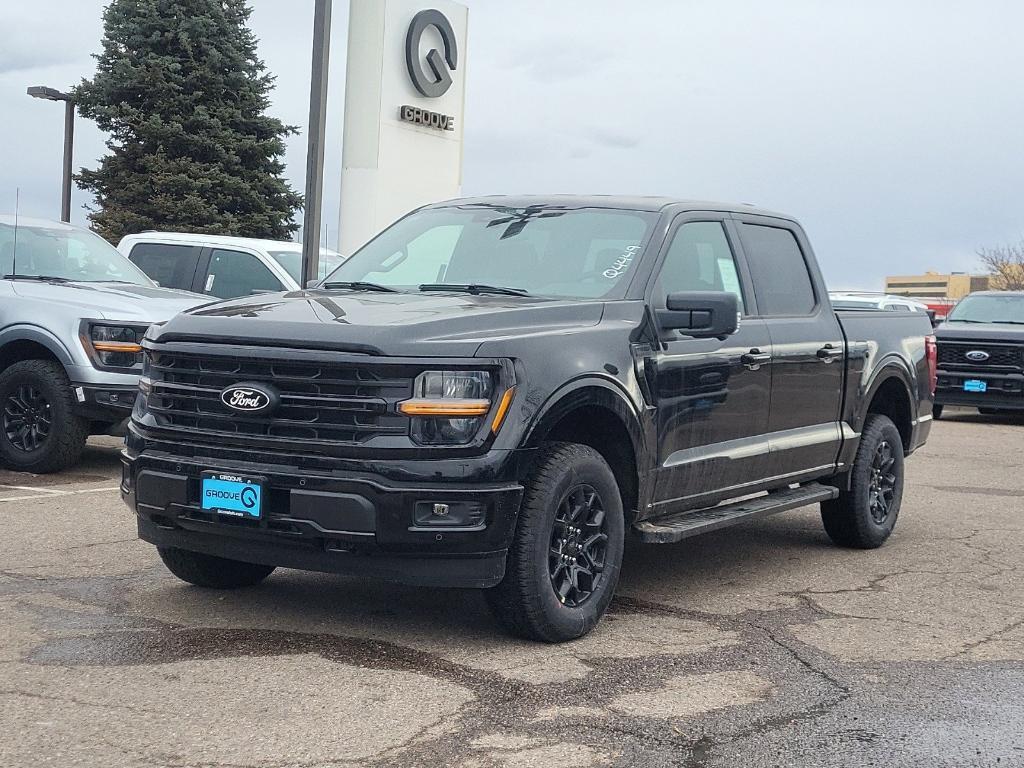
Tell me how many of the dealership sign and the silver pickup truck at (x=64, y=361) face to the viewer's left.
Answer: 0

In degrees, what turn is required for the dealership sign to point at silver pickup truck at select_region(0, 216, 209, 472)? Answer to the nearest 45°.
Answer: approximately 45° to its right

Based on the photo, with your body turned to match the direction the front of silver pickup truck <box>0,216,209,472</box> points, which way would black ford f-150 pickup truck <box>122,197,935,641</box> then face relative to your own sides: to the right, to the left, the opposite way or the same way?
to the right

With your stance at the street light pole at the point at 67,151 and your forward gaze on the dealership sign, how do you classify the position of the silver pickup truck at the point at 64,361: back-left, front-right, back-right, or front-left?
front-right

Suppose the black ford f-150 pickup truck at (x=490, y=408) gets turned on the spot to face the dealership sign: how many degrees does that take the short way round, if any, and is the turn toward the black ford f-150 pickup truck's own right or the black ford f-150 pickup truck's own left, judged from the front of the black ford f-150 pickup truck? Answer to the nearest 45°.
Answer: approximately 135° to the black ford f-150 pickup truck's own right

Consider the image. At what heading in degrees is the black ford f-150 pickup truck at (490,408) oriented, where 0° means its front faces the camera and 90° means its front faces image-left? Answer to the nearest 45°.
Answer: approximately 45°

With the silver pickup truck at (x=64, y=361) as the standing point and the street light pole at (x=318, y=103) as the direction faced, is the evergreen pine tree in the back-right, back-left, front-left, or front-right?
front-left

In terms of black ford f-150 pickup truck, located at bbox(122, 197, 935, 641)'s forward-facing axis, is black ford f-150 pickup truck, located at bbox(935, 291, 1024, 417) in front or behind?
behind

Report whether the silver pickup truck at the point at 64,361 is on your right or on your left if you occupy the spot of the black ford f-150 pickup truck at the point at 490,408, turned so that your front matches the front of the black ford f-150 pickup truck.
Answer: on your right

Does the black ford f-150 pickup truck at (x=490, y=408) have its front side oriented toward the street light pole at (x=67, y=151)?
no

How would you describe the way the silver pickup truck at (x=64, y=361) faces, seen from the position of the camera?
facing the viewer and to the right of the viewer

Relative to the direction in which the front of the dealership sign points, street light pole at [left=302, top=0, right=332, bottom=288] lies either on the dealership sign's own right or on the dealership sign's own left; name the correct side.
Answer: on the dealership sign's own right

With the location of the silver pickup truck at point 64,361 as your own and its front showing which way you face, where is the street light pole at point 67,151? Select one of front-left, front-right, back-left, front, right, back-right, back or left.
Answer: back-left

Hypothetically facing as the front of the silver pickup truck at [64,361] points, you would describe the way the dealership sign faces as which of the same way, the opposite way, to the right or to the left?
the same way

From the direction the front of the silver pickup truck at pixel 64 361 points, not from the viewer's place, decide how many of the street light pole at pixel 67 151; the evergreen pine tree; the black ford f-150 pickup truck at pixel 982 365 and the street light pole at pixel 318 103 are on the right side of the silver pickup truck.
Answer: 0
